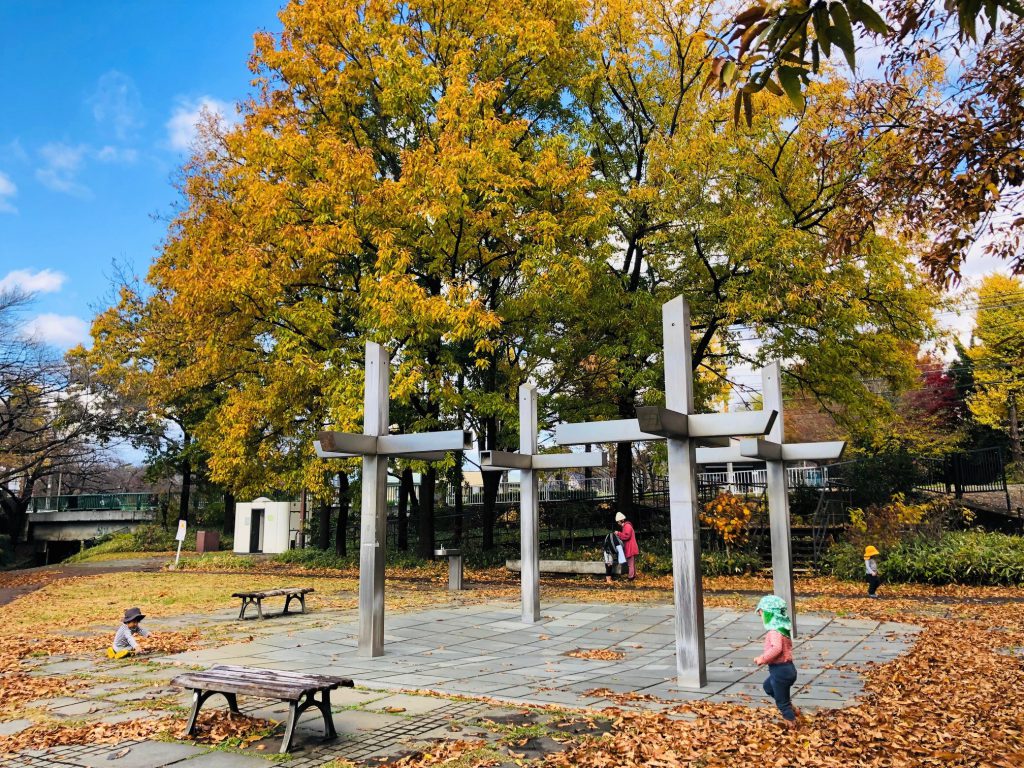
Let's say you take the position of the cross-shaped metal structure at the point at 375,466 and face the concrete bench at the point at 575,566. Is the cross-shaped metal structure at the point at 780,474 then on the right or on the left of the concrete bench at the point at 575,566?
right

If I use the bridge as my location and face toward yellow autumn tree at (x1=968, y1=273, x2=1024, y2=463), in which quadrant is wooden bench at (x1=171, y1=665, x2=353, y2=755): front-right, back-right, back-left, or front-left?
front-right

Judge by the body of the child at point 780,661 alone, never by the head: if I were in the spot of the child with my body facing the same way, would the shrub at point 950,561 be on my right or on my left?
on my right
